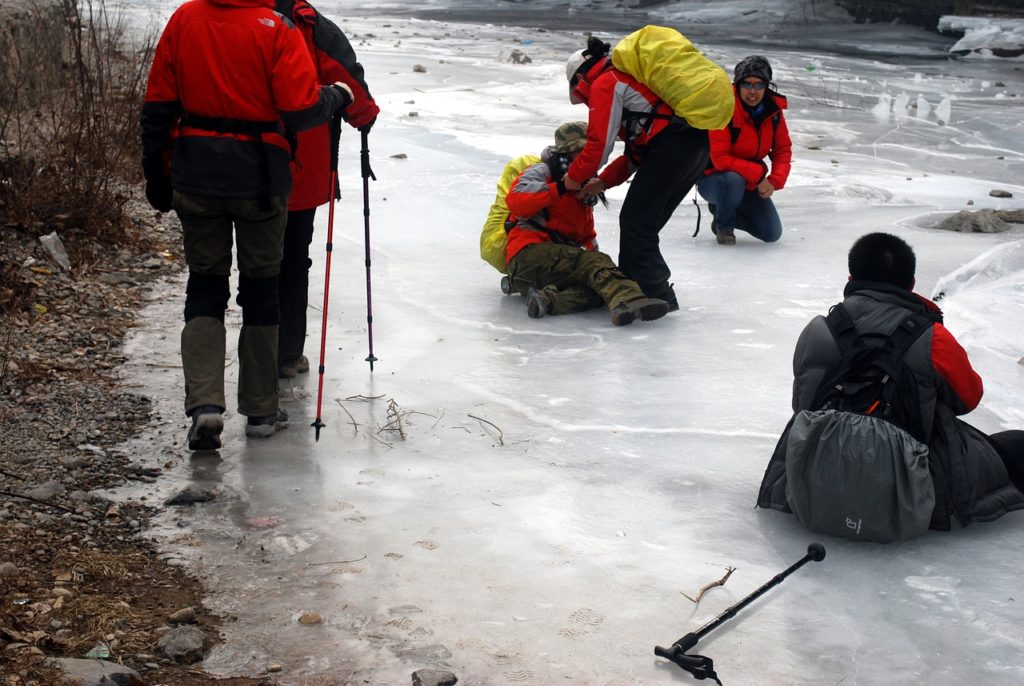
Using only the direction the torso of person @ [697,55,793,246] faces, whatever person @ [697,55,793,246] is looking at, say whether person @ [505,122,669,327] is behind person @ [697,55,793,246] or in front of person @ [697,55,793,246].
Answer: in front

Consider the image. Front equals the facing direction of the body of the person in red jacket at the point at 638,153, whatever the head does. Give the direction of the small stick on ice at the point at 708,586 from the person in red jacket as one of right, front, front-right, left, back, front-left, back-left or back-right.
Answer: left

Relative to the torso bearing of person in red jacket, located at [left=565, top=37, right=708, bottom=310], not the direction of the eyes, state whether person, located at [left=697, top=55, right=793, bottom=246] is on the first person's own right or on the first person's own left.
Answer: on the first person's own right

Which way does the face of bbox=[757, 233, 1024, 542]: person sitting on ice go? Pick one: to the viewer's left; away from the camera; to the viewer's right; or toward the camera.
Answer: away from the camera

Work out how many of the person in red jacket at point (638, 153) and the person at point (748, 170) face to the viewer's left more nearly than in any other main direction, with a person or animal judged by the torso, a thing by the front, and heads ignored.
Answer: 1

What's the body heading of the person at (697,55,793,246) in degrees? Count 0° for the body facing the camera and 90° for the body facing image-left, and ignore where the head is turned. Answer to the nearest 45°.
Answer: approximately 0°

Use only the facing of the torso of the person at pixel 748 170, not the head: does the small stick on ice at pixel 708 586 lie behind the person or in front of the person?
in front

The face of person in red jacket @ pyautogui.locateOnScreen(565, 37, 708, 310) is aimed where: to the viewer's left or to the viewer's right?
to the viewer's left

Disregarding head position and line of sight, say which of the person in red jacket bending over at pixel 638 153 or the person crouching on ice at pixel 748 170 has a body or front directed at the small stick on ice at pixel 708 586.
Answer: the person crouching on ice

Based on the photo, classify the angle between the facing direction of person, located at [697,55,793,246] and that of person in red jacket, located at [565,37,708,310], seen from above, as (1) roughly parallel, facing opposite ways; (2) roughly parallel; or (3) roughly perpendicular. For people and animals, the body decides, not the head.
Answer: roughly perpendicular

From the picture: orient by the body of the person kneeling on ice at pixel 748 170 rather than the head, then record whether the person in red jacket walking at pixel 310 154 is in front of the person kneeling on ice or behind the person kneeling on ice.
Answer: in front

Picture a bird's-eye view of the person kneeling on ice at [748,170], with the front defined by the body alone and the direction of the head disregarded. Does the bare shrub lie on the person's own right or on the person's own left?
on the person's own right

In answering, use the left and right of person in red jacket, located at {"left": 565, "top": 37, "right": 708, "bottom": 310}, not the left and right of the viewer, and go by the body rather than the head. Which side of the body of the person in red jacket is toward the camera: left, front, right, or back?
left
